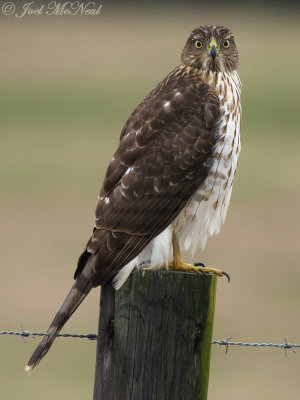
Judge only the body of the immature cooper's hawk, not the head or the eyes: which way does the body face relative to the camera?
to the viewer's right
